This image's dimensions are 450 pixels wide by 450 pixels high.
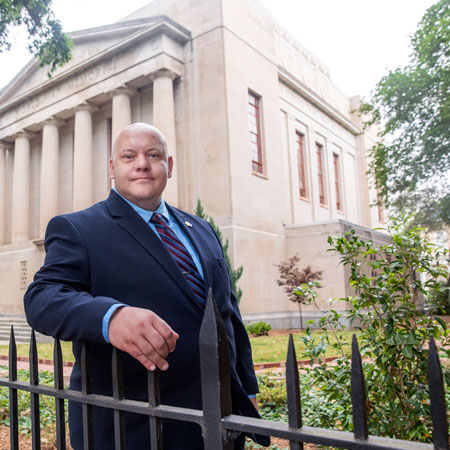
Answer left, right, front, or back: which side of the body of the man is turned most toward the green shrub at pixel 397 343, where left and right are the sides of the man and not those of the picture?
left

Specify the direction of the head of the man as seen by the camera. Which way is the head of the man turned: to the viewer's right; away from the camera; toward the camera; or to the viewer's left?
toward the camera

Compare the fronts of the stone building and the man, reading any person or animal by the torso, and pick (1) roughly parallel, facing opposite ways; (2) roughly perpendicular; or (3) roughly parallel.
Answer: roughly perpendicular

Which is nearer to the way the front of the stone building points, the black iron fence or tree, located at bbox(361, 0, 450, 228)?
the black iron fence

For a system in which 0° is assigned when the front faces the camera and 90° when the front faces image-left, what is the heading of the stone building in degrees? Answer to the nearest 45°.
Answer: approximately 45°

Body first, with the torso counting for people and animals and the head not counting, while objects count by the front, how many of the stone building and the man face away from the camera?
0

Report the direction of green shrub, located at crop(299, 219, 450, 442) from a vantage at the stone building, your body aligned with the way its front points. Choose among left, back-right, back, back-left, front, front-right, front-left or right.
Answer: front-left

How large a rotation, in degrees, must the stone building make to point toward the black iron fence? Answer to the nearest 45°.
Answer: approximately 45° to its left

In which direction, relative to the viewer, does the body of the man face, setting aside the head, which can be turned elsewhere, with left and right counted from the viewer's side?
facing the viewer and to the right of the viewer
